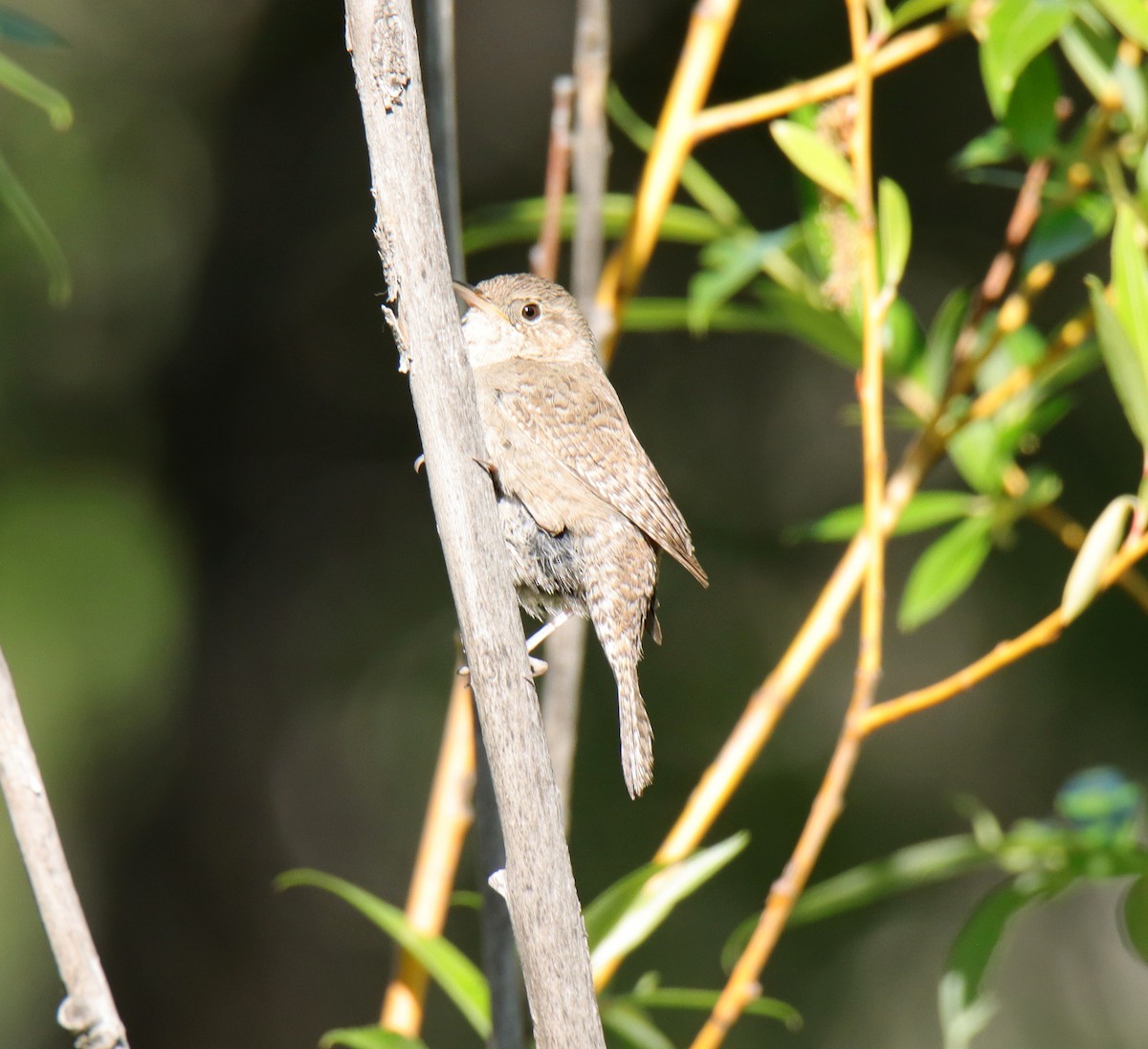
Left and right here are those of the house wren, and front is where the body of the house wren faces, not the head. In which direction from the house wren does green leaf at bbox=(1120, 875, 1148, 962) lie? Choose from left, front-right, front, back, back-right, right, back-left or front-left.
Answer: back-left

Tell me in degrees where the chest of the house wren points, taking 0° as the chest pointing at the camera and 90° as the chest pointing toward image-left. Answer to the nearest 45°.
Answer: approximately 90°

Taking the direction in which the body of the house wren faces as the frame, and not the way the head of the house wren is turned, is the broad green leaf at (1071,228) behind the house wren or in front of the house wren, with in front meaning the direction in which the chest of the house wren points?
behind

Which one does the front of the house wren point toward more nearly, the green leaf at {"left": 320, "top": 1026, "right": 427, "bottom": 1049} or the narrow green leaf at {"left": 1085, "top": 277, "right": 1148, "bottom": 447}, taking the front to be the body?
the green leaf
